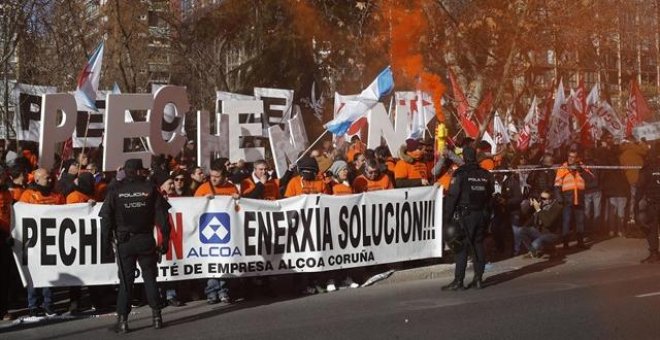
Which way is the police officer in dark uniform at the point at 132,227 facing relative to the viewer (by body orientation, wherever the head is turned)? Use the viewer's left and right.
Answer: facing away from the viewer

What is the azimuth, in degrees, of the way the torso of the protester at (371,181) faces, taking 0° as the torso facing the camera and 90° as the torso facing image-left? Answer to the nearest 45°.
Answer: approximately 0°

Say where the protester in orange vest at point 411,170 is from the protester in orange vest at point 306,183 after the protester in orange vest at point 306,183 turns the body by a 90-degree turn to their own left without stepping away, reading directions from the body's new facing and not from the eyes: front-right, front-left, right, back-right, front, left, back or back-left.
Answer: front-left

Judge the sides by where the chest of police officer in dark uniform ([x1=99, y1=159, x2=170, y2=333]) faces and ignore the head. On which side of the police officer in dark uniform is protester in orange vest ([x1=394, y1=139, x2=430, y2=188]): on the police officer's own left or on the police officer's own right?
on the police officer's own right

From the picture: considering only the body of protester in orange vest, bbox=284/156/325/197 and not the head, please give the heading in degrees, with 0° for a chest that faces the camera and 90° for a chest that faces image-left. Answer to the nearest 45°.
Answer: approximately 0°

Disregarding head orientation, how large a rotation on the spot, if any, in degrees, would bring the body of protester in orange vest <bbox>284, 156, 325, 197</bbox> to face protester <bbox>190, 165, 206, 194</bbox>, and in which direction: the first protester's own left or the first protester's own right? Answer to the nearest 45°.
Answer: approximately 90° to the first protester's own right

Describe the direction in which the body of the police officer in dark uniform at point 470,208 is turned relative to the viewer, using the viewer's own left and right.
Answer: facing away from the viewer and to the left of the viewer

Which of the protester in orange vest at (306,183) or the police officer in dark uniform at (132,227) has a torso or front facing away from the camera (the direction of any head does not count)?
the police officer in dark uniform

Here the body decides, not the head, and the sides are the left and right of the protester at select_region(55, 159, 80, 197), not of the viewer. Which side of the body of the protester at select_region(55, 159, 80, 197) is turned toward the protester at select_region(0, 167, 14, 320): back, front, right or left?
right

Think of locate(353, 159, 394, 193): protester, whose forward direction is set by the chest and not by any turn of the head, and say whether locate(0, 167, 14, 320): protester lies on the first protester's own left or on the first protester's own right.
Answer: on the first protester's own right

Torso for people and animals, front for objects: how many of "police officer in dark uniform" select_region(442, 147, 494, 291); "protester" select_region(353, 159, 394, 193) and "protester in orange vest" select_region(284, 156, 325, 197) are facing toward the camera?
2
